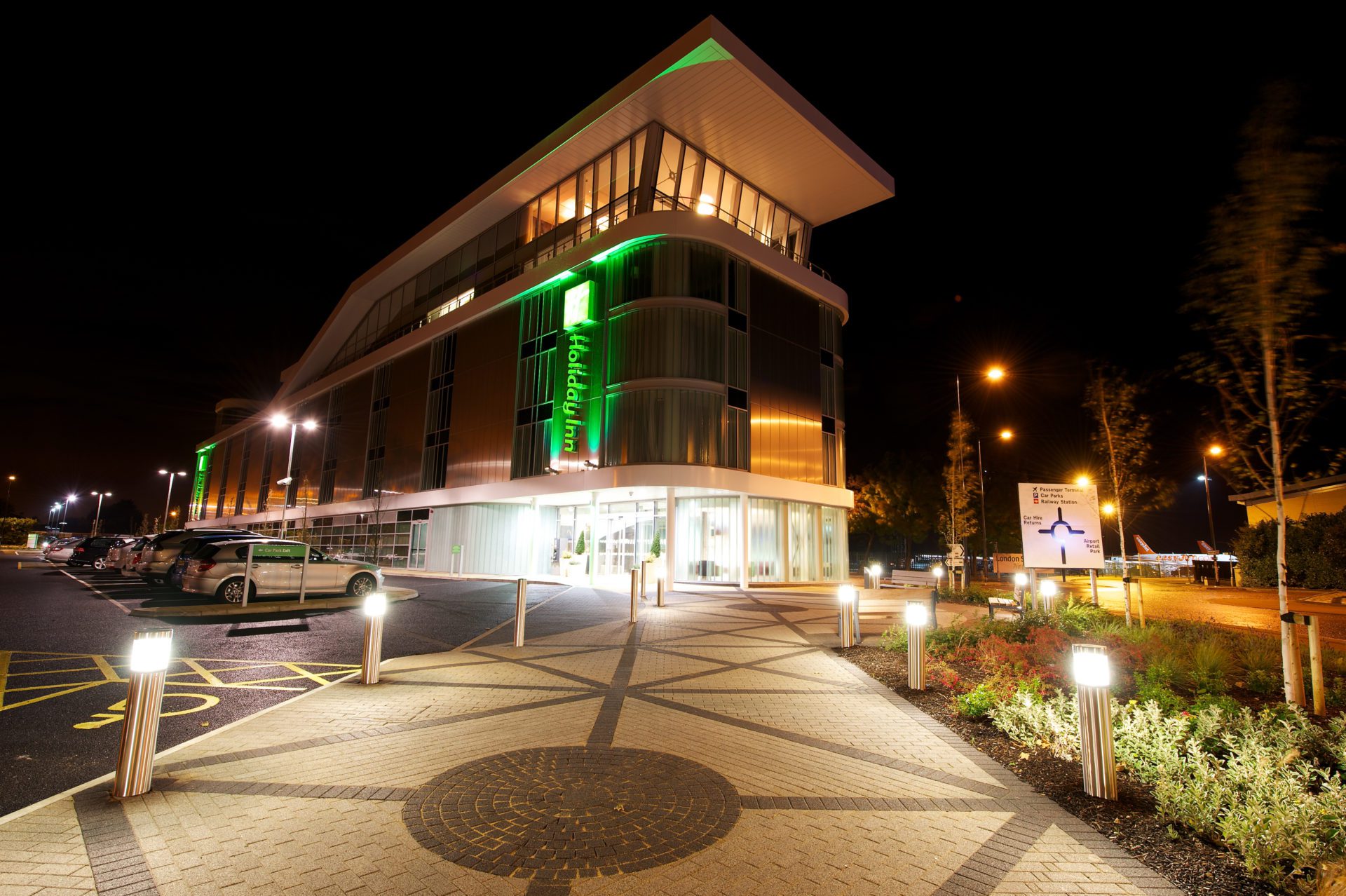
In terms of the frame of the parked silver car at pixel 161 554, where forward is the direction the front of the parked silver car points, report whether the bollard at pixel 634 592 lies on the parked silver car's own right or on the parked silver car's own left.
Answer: on the parked silver car's own right

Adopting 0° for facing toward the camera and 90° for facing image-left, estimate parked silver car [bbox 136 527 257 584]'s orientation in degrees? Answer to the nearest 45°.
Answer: approximately 225°

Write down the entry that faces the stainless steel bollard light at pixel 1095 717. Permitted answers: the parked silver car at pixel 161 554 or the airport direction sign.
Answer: the airport direction sign

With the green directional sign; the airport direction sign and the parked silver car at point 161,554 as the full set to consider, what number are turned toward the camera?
2

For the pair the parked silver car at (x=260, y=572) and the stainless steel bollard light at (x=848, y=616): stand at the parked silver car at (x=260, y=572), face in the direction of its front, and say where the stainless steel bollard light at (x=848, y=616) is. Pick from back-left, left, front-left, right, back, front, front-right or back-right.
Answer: front-right

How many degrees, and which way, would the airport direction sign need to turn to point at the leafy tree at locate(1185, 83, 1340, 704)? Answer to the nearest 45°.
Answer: approximately 45° to its left

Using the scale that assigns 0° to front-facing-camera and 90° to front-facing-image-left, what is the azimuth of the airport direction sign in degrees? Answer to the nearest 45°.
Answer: approximately 0°

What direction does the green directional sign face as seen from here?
toward the camera

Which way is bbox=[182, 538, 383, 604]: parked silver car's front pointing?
to the viewer's right

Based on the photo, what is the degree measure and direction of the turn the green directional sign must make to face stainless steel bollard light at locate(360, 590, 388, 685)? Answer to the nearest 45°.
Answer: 0° — it already faces it

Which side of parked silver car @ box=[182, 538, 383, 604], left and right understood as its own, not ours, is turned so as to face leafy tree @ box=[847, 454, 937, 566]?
front

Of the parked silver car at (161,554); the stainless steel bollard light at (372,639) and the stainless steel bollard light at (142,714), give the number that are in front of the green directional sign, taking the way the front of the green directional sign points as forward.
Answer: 2

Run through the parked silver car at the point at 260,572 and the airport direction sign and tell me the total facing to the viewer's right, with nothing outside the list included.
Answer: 1

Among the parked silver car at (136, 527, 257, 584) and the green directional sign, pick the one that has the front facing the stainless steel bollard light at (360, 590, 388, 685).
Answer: the green directional sign

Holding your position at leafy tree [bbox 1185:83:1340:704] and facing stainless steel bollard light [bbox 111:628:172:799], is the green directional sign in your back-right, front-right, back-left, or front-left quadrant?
front-right

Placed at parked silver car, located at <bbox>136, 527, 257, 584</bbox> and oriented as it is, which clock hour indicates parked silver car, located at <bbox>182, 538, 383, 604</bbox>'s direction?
parked silver car, located at <bbox>182, 538, 383, 604</bbox> is roughly at 4 o'clock from parked silver car, located at <bbox>136, 527, 257, 584</bbox>.
